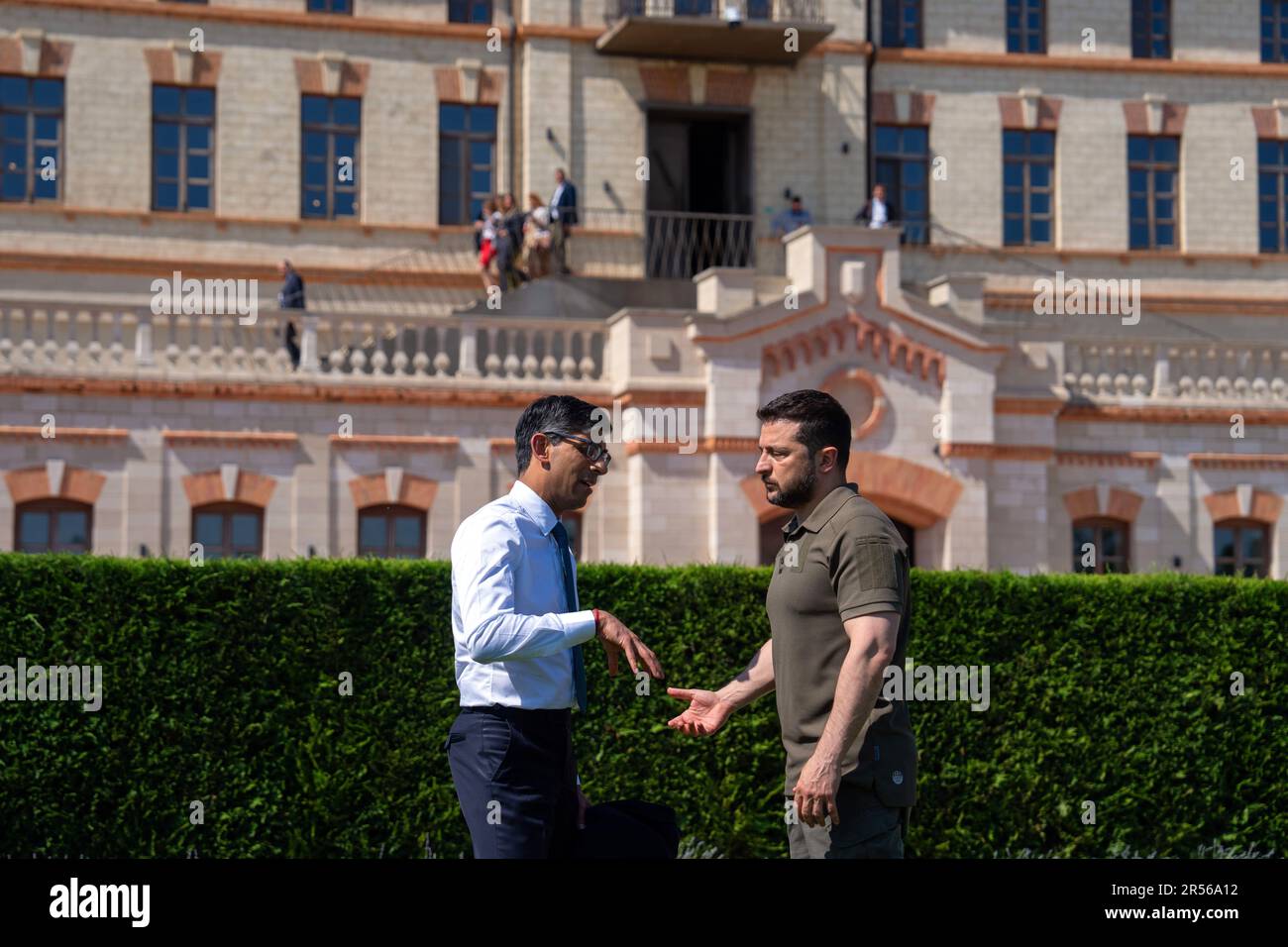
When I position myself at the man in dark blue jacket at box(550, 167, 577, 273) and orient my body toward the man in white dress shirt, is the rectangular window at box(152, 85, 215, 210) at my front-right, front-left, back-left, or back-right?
back-right

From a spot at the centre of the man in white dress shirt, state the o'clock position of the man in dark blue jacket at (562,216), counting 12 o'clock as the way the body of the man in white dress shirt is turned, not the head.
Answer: The man in dark blue jacket is roughly at 9 o'clock from the man in white dress shirt.

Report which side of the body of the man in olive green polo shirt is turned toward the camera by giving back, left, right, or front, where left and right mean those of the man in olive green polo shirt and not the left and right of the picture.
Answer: left

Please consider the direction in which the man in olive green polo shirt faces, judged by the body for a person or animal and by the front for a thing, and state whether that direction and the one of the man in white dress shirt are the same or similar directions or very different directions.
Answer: very different directions

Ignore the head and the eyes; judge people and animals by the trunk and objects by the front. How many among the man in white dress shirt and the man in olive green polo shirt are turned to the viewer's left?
1

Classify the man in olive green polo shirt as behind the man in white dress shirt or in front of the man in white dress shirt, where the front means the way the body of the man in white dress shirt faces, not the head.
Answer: in front

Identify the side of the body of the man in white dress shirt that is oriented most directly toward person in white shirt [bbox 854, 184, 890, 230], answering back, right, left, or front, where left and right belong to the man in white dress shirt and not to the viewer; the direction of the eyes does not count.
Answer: left

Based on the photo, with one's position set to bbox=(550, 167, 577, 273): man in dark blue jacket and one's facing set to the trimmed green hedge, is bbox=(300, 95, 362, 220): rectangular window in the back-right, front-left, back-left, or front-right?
back-right

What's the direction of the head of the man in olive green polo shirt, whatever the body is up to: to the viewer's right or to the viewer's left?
to the viewer's left

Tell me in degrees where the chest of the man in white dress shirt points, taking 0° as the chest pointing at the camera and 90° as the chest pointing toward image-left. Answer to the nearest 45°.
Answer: approximately 270°

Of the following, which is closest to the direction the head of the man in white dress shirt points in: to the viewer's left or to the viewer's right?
to the viewer's right

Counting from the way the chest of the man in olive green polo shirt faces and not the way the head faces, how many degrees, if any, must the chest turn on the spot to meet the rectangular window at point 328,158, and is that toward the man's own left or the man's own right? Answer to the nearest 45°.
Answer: approximately 90° to the man's own right

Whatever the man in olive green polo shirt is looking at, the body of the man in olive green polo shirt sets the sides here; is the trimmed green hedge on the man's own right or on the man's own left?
on the man's own right

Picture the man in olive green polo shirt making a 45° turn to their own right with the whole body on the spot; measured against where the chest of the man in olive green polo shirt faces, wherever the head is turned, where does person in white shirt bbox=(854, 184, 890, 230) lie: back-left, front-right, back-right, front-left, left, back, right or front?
front-right
